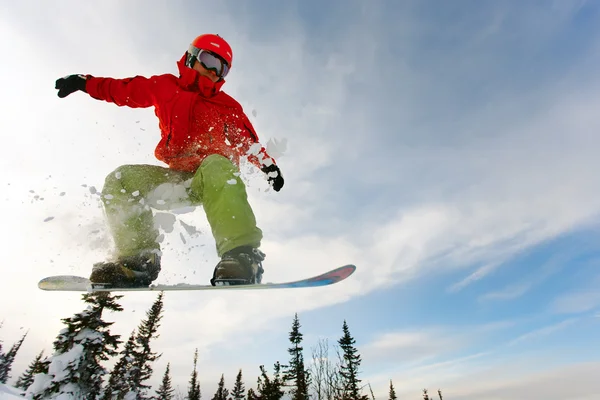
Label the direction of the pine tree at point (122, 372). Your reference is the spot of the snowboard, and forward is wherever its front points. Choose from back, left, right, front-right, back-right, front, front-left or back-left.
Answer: left

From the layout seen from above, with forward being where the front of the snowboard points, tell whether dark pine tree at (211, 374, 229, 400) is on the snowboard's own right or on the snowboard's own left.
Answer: on the snowboard's own left

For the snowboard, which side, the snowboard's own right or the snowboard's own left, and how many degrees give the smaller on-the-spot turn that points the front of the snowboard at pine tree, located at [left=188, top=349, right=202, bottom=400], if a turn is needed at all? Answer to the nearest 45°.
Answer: approximately 90° to the snowboard's own left

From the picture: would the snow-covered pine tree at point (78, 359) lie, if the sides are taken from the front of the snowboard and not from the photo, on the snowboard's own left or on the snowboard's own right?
on the snowboard's own left

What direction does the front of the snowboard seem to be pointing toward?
to the viewer's right
